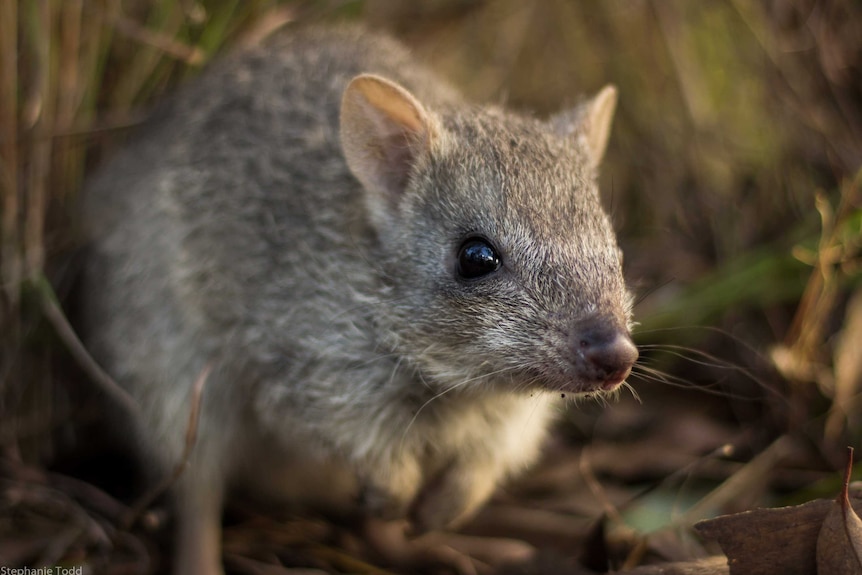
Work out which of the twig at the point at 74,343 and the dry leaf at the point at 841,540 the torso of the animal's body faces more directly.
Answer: the dry leaf

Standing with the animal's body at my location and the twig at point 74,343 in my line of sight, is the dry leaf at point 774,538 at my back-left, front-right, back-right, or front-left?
back-left

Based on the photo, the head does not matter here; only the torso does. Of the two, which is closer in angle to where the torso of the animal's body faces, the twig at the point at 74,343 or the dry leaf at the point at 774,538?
the dry leaf

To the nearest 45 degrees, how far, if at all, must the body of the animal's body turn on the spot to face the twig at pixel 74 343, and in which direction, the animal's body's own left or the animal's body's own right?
approximately 135° to the animal's body's own right

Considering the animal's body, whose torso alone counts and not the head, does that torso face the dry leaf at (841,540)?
yes

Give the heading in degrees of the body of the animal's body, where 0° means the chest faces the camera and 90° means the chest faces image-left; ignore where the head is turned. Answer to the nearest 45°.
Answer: approximately 315°

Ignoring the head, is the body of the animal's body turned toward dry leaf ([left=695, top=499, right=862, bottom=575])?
yes
